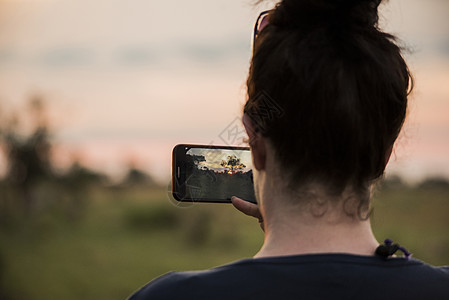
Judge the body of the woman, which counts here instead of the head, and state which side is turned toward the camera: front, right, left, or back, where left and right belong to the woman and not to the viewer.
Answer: back

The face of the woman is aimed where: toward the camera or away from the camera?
away from the camera
